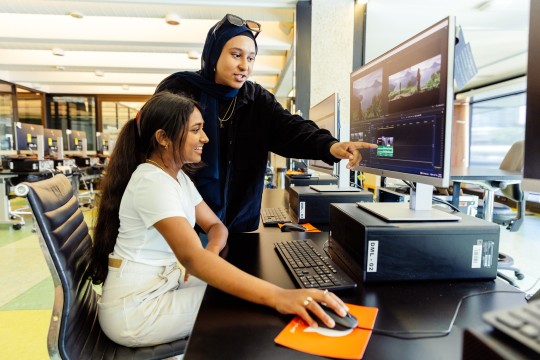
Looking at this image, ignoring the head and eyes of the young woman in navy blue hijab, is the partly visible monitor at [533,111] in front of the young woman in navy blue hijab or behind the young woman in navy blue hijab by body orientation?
in front

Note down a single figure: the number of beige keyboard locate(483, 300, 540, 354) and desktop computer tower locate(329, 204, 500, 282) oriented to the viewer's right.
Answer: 0

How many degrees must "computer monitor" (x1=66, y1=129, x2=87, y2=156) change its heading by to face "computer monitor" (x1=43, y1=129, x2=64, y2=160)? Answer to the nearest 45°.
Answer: approximately 45° to its right

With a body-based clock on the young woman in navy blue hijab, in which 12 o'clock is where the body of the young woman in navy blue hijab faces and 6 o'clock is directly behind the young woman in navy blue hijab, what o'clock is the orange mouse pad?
The orange mouse pad is roughly at 1 o'clock from the young woman in navy blue hijab.

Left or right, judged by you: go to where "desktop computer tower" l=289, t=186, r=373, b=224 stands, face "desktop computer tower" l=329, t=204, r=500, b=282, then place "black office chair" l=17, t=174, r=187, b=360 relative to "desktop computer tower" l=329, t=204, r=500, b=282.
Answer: right

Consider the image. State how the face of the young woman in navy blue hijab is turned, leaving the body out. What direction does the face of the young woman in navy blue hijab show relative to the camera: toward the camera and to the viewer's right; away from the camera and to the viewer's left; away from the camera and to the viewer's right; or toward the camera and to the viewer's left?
toward the camera and to the viewer's right

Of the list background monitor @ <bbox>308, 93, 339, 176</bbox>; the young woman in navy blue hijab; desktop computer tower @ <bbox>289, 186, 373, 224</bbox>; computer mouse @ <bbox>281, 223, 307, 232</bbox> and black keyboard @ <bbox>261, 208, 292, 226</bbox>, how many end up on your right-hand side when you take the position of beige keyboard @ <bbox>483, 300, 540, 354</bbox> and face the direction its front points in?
5

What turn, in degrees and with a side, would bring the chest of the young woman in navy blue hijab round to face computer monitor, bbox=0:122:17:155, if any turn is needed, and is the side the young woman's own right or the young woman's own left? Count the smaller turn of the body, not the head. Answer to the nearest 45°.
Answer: approximately 180°
